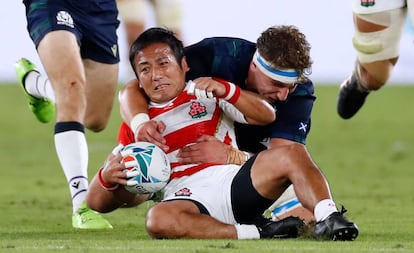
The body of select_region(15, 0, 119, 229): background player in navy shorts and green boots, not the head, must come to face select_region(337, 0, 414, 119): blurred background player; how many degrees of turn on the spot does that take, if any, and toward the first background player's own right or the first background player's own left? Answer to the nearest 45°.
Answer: approximately 45° to the first background player's own left

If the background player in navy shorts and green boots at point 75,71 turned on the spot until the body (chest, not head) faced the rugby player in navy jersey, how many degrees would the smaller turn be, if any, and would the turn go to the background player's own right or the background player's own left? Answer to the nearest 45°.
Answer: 0° — they already face them

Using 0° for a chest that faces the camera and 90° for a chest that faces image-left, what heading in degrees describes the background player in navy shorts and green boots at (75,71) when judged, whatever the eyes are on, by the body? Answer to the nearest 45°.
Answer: approximately 315°
